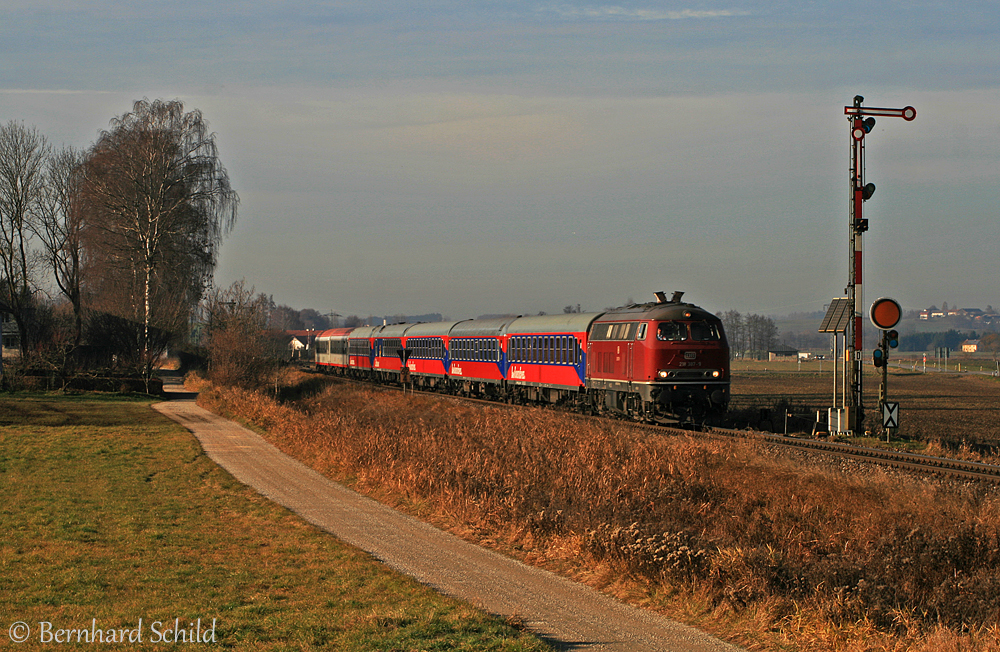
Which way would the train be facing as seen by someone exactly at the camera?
facing the viewer and to the right of the viewer

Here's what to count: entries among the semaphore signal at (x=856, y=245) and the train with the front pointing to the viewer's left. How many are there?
0

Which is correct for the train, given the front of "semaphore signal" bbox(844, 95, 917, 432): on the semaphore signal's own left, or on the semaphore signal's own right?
on the semaphore signal's own right

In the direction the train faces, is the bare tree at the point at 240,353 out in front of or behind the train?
behind

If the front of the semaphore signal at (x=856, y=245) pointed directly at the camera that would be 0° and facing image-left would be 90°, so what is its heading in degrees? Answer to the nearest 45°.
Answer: approximately 0°
